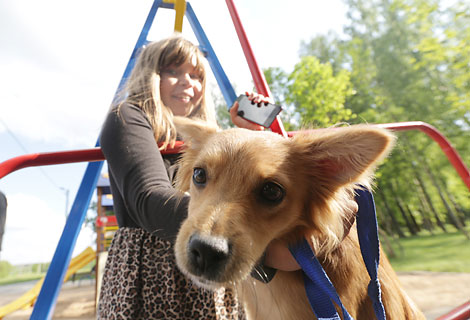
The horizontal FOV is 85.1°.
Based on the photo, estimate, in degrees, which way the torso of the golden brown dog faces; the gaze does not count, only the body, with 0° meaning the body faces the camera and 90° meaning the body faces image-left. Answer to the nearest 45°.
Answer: approximately 45°

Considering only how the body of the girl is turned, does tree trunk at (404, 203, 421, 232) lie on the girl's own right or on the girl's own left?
on the girl's own left

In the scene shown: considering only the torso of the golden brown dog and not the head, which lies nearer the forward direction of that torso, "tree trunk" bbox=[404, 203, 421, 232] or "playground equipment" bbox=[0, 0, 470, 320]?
the playground equipment
